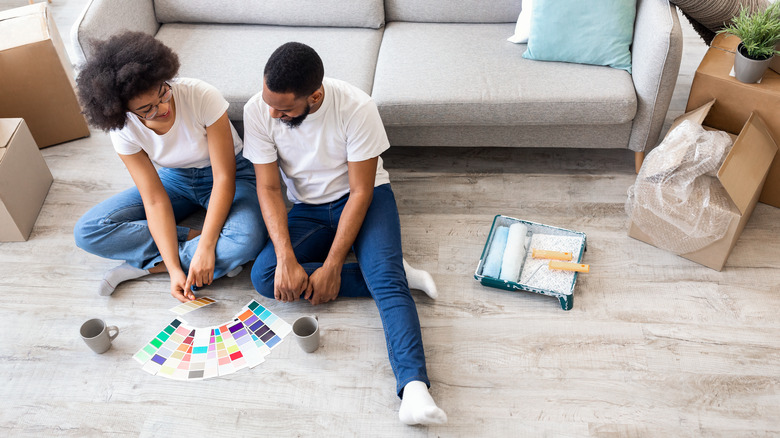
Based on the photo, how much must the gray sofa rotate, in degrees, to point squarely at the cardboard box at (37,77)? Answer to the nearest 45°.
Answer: approximately 90° to its right

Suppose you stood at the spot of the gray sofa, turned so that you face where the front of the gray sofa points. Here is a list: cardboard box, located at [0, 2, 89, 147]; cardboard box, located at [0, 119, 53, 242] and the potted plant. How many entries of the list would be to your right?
2

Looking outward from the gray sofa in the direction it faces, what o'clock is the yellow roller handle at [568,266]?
The yellow roller handle is roughly at 11 o'clock from the gray sofa.

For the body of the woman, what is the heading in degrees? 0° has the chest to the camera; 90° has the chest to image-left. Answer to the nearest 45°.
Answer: approximately 0°

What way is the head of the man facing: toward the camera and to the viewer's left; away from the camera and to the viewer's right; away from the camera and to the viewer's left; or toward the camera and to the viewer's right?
toward the camera and to the viewer's left

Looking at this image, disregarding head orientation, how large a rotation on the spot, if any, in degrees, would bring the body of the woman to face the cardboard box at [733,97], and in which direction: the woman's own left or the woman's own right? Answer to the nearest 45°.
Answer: approximately 90° to the woman's own left

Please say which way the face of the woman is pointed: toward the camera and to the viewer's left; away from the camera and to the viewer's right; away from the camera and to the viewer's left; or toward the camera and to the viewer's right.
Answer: toward the camera and to the viewer's right

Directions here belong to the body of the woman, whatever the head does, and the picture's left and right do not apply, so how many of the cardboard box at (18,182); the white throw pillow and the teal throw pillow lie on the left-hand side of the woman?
2

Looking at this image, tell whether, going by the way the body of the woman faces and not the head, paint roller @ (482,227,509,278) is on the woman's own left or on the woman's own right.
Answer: on the woman's own left

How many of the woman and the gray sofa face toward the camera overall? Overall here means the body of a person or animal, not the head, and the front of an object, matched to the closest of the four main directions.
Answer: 2
